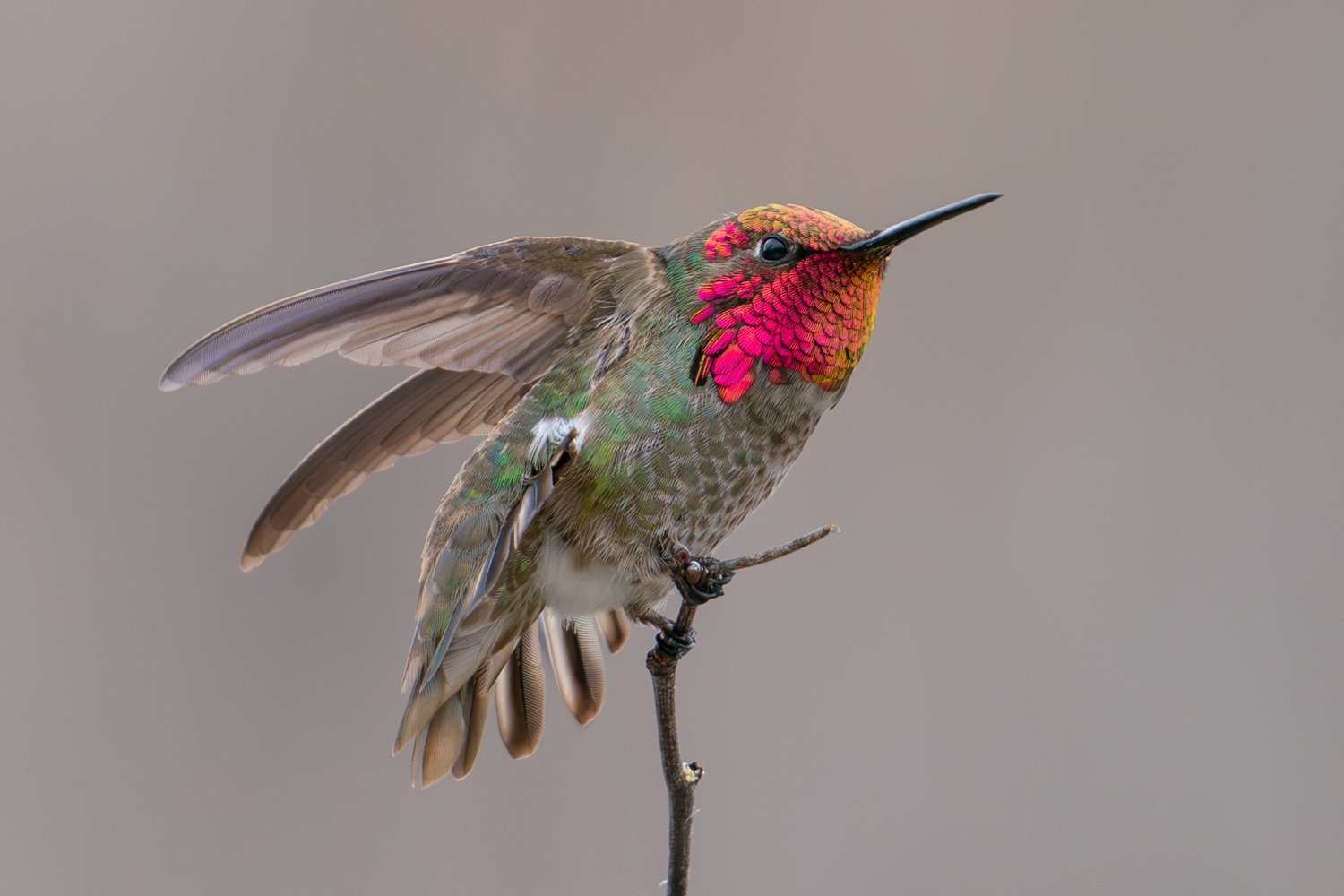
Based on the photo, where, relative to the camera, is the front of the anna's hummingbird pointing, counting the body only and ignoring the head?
to the viewer's right
